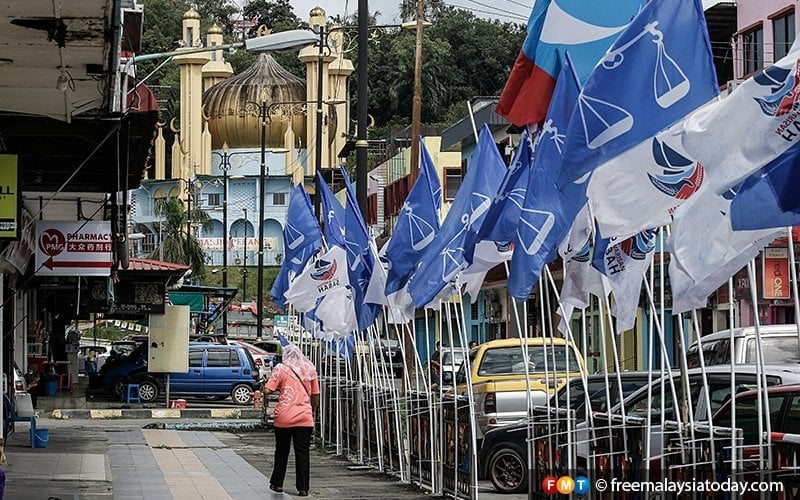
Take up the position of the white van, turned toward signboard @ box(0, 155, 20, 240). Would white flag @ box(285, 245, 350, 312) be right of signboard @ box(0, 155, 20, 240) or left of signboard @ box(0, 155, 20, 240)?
right

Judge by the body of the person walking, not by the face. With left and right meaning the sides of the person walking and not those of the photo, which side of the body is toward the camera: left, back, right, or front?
back

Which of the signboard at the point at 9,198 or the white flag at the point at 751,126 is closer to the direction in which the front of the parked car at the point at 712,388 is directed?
the signboard

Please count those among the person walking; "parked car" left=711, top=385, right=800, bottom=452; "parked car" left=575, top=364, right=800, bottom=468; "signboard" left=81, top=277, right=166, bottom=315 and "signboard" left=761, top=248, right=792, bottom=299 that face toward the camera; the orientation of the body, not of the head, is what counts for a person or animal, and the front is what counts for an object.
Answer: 2

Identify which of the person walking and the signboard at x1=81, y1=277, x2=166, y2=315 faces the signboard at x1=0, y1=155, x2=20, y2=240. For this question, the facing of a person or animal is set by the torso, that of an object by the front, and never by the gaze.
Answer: the signboard at x1=81, y1=277, x2=166, y2=315

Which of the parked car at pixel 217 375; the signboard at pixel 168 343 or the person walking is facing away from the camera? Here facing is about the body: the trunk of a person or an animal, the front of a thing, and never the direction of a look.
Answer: the person walking

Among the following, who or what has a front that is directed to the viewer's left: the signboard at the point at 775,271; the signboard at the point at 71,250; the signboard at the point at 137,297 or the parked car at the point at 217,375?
the parked car
